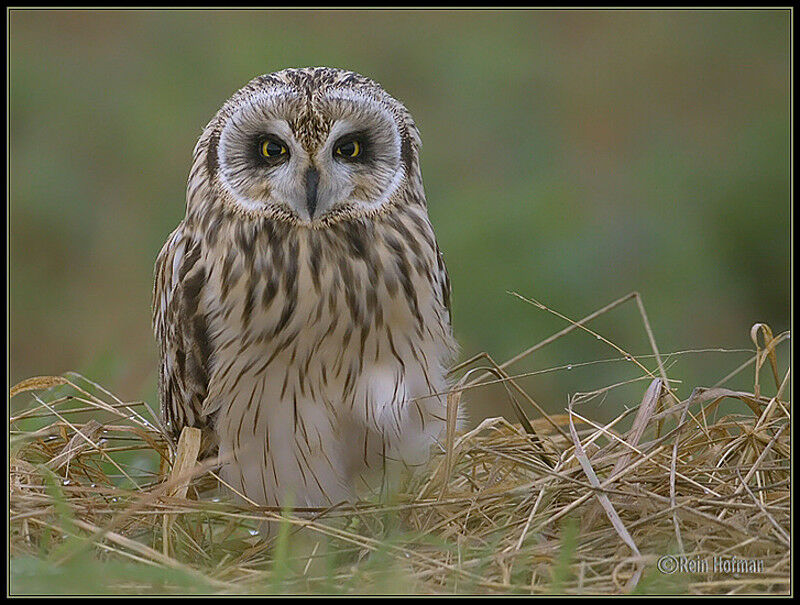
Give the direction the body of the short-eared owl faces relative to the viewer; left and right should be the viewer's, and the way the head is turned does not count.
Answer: facing the viewer
